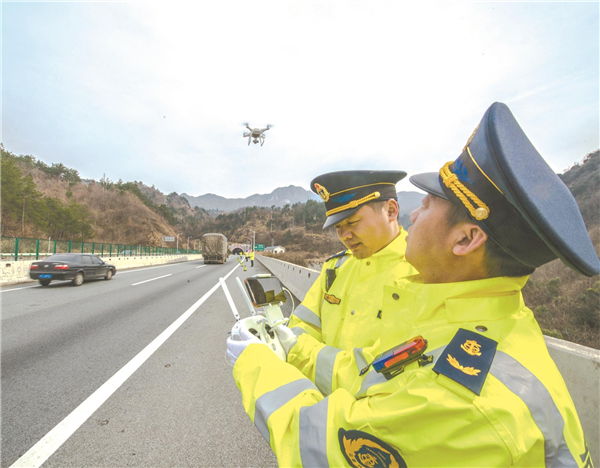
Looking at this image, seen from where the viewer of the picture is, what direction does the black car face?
facing away from the viewer and to the right of the viewer

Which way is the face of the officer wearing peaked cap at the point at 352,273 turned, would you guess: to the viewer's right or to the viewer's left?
to the viewer's left

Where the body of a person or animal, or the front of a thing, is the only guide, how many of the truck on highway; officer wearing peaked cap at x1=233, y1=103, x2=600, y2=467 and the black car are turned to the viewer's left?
1

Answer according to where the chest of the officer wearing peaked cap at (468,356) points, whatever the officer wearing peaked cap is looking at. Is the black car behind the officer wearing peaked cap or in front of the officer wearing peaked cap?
in front

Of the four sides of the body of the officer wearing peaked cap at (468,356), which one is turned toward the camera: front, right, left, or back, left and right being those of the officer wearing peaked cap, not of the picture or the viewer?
left

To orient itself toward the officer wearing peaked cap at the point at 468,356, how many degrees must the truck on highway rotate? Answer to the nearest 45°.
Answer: approximately 180°

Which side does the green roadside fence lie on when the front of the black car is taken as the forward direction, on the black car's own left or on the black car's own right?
on the black car's own left

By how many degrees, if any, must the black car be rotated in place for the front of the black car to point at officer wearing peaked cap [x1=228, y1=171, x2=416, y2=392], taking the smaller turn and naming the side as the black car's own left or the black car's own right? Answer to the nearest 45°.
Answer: approximately 135° to the black car's own right

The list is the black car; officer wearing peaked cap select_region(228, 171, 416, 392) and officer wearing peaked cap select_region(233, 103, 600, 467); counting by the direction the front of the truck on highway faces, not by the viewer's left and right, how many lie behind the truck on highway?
3

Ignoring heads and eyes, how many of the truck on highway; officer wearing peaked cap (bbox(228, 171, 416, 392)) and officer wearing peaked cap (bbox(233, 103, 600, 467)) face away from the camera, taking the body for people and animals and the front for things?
1

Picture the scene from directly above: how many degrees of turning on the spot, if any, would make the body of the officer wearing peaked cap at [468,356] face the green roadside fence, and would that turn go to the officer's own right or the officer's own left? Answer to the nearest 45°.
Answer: approximately 45° to the officer's own right

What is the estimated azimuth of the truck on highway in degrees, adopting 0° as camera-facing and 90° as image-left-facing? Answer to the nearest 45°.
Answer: approximately 180°
